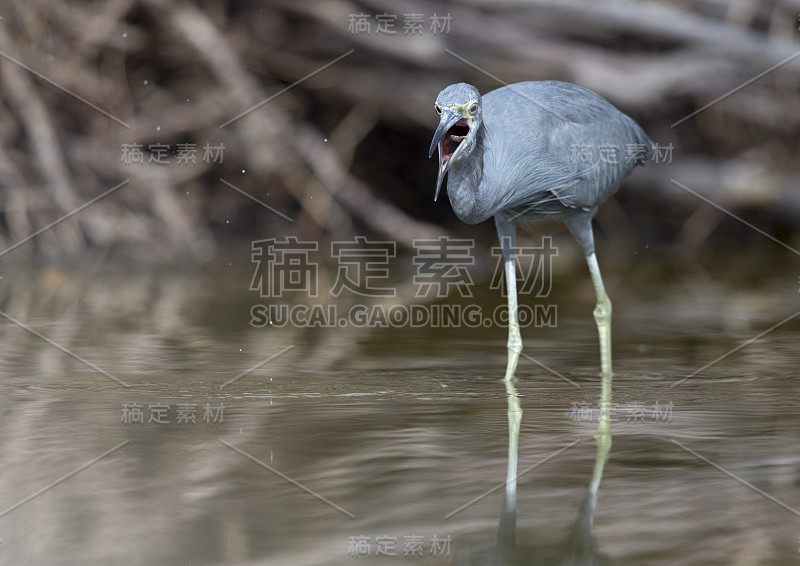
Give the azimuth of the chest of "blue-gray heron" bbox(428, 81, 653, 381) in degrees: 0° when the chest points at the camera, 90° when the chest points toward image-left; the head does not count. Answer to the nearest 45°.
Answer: approximately 45°
